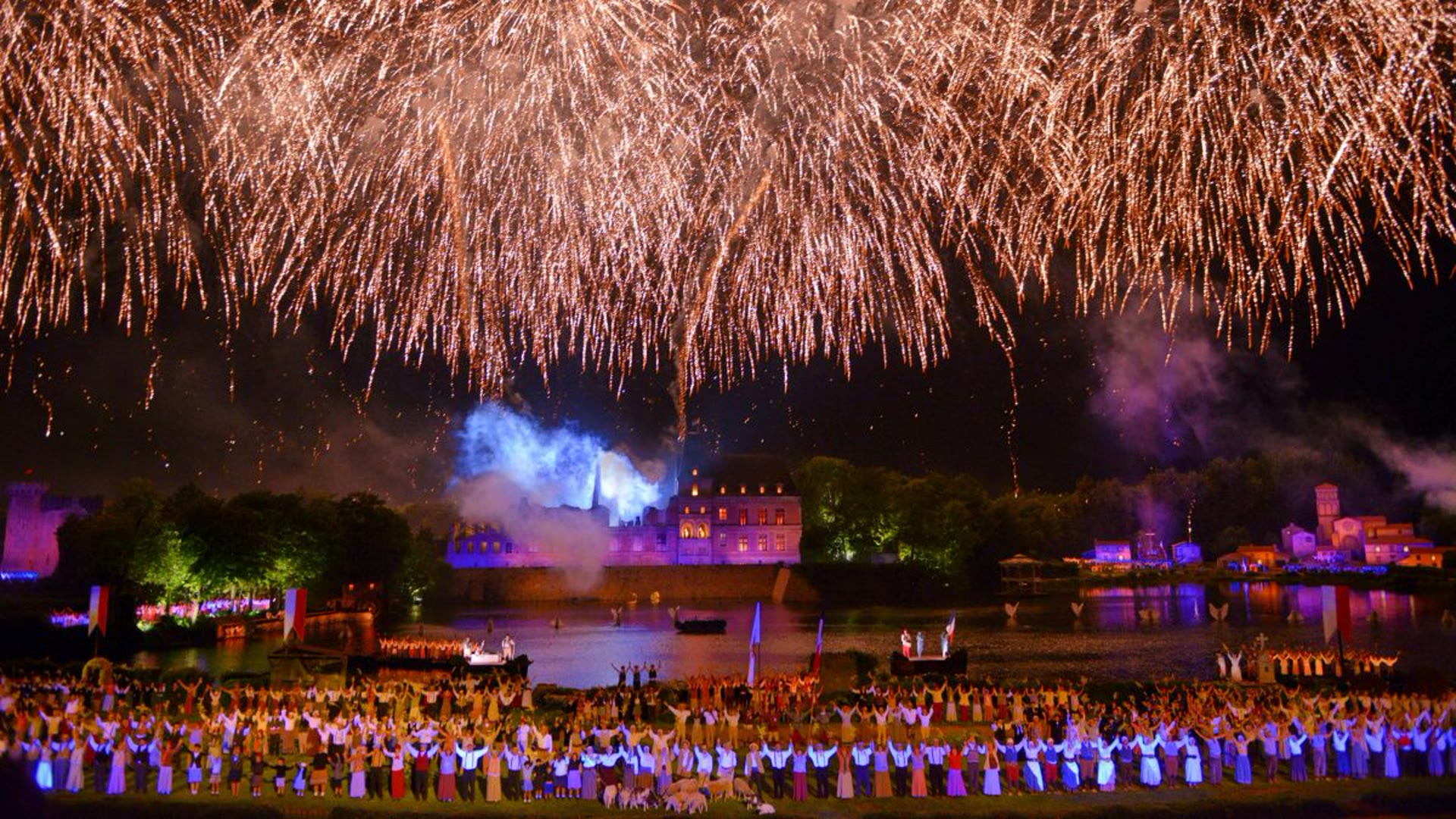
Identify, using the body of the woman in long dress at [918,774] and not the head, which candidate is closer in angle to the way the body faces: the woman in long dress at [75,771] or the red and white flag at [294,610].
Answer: the woman in long dress

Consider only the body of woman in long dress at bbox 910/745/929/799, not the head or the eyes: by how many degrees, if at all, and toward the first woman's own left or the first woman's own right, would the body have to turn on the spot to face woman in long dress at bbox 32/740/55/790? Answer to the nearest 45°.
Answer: approximately 90° to the first woman's own right

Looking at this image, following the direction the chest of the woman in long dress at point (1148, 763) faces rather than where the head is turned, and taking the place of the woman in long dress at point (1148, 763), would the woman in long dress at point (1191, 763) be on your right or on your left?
on your left

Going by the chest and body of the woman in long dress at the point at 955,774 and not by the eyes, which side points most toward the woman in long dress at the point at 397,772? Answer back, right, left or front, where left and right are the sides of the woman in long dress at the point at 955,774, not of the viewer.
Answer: right

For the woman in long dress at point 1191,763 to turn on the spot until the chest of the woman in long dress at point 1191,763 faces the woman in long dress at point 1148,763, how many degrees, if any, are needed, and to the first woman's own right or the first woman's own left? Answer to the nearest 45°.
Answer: approximately 45° to the first woman's own right

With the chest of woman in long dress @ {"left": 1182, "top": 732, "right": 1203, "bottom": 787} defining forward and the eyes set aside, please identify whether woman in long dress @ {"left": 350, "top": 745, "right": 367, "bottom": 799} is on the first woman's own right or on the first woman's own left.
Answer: on the first woman's own right

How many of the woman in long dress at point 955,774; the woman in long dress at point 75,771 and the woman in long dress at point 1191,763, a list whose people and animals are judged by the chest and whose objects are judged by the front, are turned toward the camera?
3

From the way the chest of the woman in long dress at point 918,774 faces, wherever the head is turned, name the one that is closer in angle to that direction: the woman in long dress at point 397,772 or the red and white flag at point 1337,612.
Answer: the woman in long dress

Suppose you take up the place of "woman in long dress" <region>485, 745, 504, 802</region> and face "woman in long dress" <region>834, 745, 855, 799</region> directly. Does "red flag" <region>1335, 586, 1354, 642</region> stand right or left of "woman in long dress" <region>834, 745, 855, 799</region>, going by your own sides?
left

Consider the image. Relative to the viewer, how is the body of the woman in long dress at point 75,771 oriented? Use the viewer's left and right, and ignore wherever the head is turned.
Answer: facing the viewer

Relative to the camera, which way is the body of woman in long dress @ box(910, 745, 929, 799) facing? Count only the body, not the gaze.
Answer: toward the camera

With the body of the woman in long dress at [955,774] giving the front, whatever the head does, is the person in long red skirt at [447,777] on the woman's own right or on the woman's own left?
on the woman's own right

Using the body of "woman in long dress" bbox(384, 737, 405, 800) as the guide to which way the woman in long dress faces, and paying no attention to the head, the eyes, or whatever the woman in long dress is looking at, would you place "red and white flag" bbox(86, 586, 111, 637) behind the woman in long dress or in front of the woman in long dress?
behind
